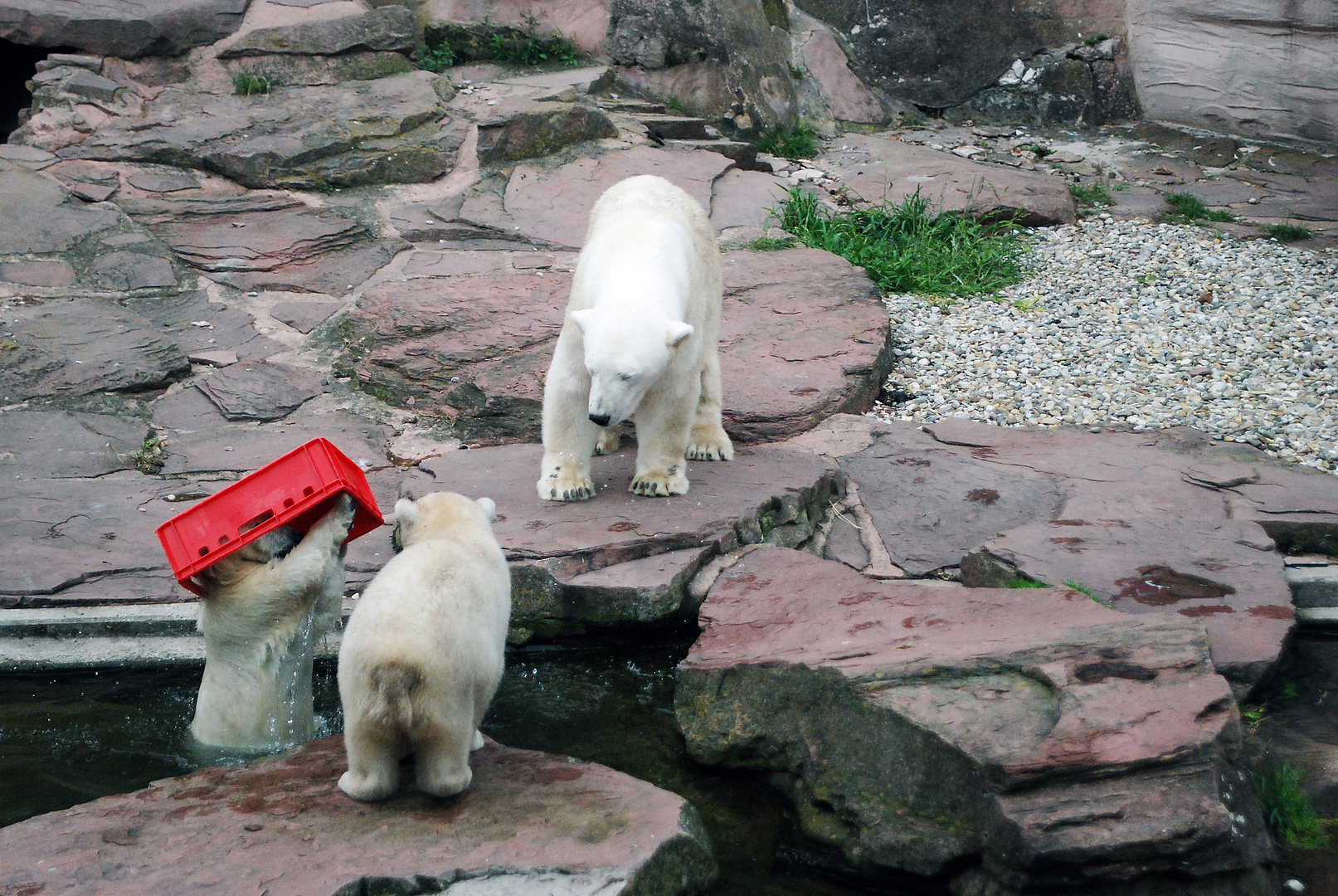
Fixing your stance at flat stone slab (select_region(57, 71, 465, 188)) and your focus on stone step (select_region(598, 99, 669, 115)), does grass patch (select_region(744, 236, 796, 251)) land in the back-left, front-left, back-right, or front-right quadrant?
front-right

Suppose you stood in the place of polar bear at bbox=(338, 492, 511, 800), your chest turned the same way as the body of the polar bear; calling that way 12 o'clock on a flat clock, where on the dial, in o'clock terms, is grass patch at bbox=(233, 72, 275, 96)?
The grass patch is roughly at 12 o'clock from the polar bear.

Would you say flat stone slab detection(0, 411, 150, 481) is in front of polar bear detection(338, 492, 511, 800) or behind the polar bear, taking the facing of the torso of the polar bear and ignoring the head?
in front

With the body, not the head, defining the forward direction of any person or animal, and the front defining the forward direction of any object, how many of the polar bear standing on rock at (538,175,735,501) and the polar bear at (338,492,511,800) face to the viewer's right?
0

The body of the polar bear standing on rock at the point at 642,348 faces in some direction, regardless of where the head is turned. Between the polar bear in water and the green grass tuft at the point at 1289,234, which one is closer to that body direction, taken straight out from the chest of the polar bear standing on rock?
the polar bear in water

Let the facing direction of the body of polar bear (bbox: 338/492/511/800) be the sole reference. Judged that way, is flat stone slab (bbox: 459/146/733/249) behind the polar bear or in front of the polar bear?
in front

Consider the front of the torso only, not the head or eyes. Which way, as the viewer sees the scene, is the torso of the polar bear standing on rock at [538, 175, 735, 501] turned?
toward the camera

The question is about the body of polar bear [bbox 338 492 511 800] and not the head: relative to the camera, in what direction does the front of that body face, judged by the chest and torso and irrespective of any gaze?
away from the camera

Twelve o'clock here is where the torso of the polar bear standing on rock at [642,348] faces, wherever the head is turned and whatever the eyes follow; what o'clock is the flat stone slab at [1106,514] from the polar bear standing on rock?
The flat stone slab is roughly at 9 o'clock from the polar bear standing on rock.

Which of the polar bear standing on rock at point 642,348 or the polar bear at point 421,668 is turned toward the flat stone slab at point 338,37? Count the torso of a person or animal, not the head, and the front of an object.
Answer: the polar bear

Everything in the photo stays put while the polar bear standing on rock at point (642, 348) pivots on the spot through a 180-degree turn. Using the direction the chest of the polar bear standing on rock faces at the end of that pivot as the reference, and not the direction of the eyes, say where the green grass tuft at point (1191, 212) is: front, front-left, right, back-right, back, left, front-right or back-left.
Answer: front-right

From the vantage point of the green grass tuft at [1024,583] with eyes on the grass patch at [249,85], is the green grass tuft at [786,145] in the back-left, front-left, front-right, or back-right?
front-right
